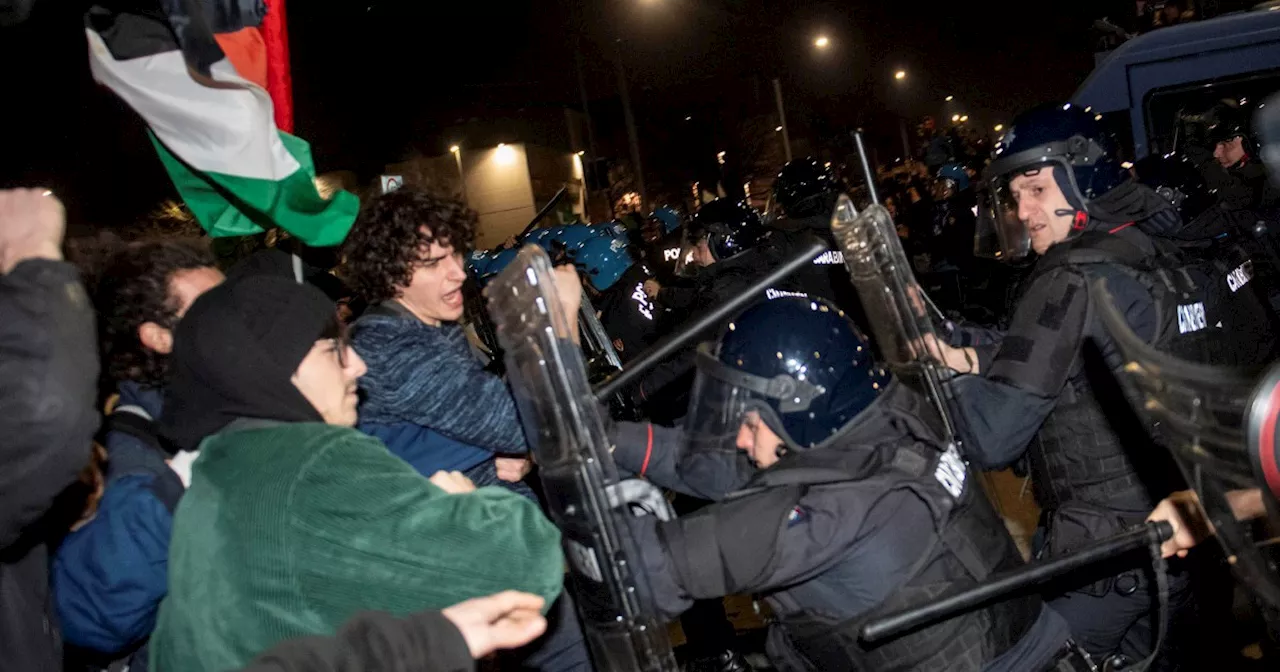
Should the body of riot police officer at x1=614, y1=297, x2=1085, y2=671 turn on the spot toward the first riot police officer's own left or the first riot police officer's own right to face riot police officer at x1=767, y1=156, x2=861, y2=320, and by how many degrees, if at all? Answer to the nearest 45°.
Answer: approximately 90° to the first riot police officer's own right

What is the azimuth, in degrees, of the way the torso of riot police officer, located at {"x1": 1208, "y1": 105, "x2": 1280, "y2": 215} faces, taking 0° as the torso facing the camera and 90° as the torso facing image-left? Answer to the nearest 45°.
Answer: approximately 45°

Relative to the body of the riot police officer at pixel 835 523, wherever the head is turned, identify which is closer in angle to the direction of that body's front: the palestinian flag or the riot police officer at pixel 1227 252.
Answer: the palestinian flag

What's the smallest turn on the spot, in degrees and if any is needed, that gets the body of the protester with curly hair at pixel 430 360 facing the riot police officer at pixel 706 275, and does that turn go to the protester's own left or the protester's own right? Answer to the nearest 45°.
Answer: approximately 45° to the protester's own left

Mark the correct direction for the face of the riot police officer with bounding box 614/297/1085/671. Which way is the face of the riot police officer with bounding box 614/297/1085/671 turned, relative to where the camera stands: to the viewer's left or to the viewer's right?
to the viewer's left

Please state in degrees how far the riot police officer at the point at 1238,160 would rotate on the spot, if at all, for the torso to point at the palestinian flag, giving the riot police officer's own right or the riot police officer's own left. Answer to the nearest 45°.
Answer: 0° — they already face it

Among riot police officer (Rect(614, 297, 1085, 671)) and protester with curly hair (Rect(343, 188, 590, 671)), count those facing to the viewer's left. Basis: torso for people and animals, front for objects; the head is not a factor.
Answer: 1

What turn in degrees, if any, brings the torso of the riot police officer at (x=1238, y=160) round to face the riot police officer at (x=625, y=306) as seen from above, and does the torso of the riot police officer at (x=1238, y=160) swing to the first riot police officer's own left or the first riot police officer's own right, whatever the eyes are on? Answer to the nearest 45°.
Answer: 0° — they already face them

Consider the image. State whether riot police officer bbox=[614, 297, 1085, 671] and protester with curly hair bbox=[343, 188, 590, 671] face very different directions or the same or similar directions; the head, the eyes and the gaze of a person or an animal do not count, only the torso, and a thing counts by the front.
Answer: very different directions

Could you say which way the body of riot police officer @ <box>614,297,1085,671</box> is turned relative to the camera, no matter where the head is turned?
to the viewer's left

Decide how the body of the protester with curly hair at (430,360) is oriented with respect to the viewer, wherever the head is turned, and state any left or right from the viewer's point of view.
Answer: facing to the right of the viewer
